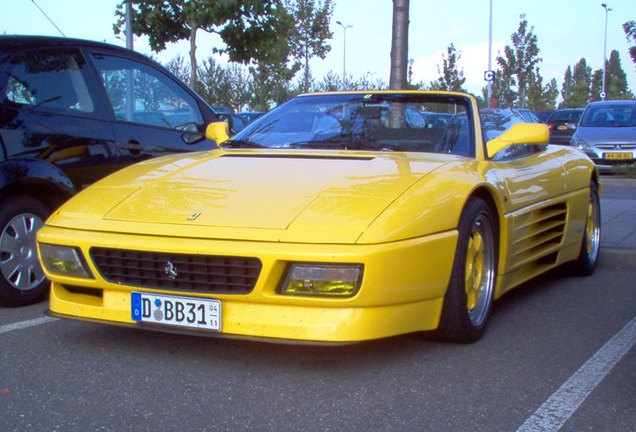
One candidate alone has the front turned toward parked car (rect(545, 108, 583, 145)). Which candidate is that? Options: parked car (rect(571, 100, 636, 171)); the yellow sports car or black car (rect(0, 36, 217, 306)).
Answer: the black car

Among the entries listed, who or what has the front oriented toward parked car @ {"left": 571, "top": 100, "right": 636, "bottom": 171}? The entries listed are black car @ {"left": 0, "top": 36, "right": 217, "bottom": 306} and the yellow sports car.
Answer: the black car

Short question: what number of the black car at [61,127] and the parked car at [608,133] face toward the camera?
1

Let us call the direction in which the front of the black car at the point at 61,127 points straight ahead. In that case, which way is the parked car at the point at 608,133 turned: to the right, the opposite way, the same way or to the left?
the opposite way

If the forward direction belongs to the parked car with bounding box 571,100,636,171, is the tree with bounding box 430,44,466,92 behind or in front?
behind

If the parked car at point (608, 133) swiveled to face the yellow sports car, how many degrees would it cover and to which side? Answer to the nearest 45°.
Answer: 0° — it already faces it

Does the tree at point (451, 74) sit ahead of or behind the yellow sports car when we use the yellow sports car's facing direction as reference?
behind

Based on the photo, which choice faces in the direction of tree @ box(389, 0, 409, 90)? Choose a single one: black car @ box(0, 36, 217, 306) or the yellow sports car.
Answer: the black car

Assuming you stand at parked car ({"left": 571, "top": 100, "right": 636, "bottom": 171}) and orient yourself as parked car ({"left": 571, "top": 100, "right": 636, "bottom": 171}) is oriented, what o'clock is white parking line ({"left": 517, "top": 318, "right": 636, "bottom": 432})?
The white parking line is roughly at 12 o'clock from the parked car.
